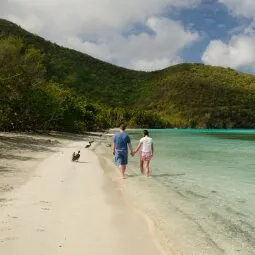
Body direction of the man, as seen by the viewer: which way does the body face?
away from the camera
